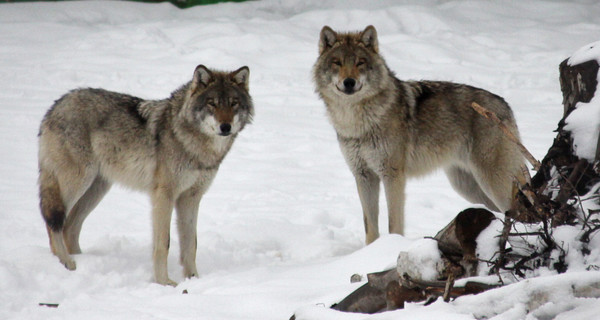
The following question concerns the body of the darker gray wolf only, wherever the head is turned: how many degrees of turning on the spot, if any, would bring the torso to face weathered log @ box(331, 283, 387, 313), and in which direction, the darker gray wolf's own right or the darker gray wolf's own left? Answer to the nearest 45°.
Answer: approximately 45° to the darker gray wolf's own right

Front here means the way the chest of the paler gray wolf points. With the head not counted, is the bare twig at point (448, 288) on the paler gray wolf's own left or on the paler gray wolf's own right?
on the paler gray wolf's own left

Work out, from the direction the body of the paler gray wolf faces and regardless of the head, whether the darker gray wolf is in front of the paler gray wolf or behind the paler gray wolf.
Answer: in front

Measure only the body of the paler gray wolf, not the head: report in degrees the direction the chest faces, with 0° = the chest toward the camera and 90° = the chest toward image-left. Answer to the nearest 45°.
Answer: approximately 45°

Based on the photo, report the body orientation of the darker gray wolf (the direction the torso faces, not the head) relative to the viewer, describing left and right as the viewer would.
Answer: facing the viewer and to the right of the viewer

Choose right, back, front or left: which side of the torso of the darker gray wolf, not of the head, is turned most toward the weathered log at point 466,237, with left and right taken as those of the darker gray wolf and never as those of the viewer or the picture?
front

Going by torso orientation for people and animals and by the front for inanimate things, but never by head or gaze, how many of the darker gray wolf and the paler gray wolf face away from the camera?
0

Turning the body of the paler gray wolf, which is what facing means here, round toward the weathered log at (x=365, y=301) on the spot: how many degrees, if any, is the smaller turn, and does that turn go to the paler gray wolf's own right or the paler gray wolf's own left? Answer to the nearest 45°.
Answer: approximately 45° to the paler gray wolf's own left
